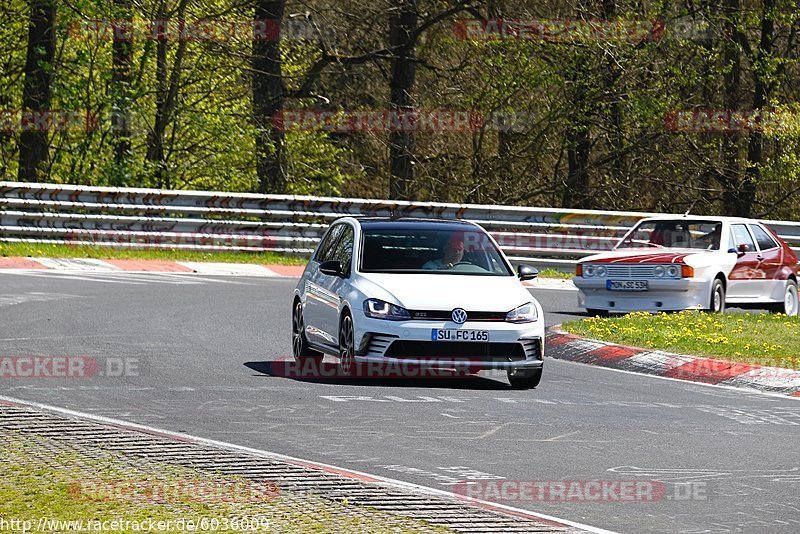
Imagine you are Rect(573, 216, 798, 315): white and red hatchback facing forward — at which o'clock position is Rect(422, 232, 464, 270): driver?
The driver is roughly at 11 o'clock from the white and red hatchback.

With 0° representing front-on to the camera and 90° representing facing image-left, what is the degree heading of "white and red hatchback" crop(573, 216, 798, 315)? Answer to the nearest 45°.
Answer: approximately 45°

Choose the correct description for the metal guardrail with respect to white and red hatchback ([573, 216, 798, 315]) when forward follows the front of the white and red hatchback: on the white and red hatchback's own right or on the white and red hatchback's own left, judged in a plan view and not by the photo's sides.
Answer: on the white and red hatchback's own right

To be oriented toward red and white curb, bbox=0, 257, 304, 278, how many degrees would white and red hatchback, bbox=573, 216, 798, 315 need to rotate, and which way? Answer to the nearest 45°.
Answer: approximately 45° to its right

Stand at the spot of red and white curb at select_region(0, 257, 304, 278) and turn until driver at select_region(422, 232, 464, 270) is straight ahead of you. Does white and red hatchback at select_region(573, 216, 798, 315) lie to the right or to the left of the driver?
left
